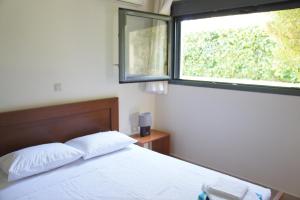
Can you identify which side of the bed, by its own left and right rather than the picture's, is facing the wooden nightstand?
left

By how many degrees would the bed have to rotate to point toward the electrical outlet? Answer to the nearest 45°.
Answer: approximately 180°

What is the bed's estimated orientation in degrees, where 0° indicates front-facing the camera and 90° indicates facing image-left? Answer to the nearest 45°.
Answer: approximately 315°

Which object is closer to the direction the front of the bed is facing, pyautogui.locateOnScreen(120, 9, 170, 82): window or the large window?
the large window

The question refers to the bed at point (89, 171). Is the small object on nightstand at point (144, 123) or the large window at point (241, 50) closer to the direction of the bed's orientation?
the large window

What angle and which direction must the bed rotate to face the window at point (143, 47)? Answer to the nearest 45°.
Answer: approximately 135° to its left

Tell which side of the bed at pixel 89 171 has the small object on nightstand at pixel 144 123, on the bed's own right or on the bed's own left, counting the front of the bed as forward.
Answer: on the bed's own left

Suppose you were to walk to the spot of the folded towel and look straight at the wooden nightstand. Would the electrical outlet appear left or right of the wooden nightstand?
left
